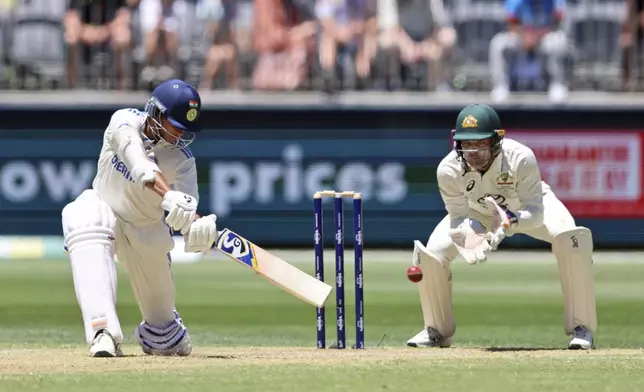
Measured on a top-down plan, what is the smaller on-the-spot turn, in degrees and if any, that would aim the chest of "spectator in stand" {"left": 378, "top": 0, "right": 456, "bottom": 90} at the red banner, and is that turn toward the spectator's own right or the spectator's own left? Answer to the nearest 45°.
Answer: approximately 90° to the spectator's own left

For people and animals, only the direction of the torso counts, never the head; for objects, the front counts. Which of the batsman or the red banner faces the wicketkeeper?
the red banner

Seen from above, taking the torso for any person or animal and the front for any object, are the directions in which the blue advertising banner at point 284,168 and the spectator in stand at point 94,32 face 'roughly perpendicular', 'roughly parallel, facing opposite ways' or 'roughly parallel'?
roughly parallel

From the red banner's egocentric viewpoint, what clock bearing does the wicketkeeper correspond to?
The wicketkeeper is roughly at 12 o'clock from the red banner.

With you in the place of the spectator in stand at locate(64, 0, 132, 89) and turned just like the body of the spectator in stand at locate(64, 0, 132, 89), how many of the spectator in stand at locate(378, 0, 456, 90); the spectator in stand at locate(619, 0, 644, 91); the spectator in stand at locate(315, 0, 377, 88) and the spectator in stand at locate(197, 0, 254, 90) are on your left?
4

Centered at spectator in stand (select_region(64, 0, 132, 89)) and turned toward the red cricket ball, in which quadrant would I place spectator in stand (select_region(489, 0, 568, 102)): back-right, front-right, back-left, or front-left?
front-left

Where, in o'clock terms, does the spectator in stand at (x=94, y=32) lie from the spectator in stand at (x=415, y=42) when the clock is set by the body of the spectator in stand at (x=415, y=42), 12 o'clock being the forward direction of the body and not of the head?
the spectator in stand at (x=94, y=32) is roughly at 3 o'clock from the spectator in stand at (x=415, y=42).

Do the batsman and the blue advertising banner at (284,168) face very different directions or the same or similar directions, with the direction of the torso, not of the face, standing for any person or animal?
same or similar directions

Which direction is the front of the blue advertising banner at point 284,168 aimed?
toward the camera

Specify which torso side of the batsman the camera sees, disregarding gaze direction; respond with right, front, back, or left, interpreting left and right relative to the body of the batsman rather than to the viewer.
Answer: front

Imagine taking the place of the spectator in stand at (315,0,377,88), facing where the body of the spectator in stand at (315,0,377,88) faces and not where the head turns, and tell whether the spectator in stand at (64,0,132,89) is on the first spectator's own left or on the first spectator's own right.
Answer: on the first spectator's own right

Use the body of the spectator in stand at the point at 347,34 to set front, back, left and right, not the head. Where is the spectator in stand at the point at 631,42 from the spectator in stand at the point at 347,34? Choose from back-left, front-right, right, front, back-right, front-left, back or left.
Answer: left

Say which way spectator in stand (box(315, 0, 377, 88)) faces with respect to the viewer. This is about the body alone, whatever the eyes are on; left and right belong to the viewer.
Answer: facing the viewer

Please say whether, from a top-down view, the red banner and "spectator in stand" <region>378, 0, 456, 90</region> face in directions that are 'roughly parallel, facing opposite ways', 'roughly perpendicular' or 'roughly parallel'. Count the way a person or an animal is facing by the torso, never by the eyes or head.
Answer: roughly parallel
